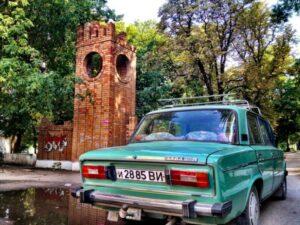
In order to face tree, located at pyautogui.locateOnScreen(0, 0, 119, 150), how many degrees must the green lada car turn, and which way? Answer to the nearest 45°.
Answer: approximately 90° to its left

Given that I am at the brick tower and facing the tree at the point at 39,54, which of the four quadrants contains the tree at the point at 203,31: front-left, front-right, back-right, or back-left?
back-right

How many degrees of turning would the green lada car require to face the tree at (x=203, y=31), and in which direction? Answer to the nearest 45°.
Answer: approximately 45° to its left

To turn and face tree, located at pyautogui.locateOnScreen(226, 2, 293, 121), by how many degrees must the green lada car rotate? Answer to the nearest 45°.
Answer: approximately 45° to its left

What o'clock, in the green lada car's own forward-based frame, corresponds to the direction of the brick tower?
The brick tower is roughly at 10 o'clock from the green lada car.

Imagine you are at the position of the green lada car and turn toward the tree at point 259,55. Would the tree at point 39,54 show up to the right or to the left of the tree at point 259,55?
left

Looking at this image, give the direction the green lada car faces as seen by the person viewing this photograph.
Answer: facing away from the viewer and to the right of the viewer

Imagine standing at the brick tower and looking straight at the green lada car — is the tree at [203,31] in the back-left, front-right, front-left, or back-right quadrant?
back-left
